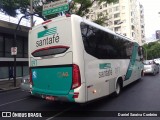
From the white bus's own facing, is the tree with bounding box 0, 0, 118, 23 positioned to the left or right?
on its left

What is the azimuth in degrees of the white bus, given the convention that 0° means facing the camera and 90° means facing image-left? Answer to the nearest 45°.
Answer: approximately 225°
